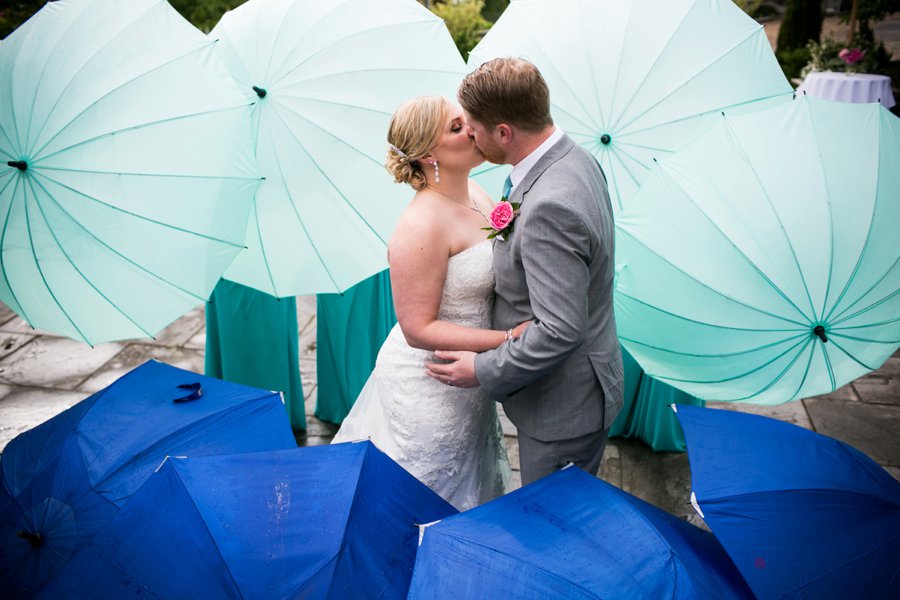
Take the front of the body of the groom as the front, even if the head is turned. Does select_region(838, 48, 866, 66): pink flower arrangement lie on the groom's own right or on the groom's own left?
on the groom's own right

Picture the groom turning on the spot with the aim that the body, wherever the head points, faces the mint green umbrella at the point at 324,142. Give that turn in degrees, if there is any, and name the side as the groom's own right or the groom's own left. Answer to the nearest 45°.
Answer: approximately 45° to the groom's own right

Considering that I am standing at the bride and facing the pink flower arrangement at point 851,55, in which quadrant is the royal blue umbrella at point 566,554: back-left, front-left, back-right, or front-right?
back-right

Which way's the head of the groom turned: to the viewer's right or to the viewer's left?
to the viewer's left

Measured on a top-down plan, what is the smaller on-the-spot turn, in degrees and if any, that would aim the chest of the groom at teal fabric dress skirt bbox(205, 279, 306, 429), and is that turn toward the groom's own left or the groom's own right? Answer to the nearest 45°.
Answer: approximately 45° to the groom's own right

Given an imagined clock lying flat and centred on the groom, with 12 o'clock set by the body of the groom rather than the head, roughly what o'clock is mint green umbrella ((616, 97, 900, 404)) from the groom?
The mint green umbrella is roughly at 5 o'clock from the groom.

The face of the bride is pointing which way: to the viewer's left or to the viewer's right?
to the viewer's right

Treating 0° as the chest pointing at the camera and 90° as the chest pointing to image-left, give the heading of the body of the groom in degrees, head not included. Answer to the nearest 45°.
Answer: approximately 90°
